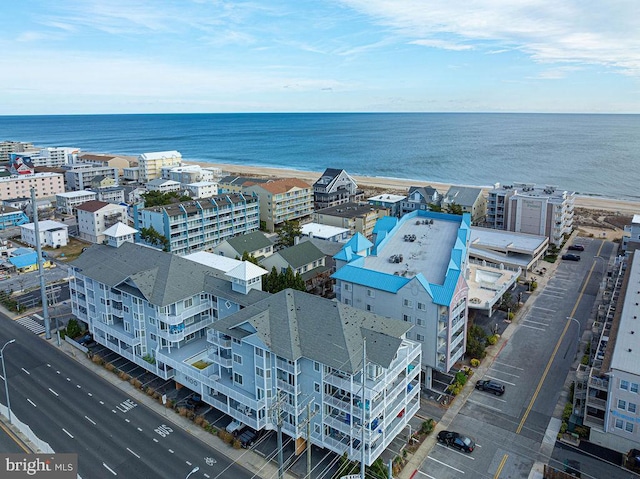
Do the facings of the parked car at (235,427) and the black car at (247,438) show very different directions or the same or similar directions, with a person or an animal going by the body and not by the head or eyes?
same or similar directions

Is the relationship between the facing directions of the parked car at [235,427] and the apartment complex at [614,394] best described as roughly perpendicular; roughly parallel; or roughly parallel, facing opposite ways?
roughly perpendicular

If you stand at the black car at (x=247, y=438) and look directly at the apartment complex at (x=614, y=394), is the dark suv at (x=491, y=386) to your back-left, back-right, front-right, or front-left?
front-left

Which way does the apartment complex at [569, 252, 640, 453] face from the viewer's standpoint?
to the viewer's left

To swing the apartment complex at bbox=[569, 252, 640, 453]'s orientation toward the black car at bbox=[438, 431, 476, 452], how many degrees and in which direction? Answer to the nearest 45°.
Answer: approximately 45° to its left

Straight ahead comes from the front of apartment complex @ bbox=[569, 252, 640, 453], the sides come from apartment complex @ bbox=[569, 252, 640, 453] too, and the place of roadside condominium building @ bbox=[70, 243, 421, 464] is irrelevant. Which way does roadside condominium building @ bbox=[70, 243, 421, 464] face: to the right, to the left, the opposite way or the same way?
to the left

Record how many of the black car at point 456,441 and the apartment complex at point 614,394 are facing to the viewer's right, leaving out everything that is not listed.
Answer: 0

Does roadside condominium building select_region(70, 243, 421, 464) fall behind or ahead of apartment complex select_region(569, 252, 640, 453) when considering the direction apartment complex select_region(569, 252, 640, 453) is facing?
ahead

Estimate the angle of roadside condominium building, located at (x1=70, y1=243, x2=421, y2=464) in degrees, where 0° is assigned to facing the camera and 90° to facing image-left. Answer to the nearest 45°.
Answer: approximately 45°
